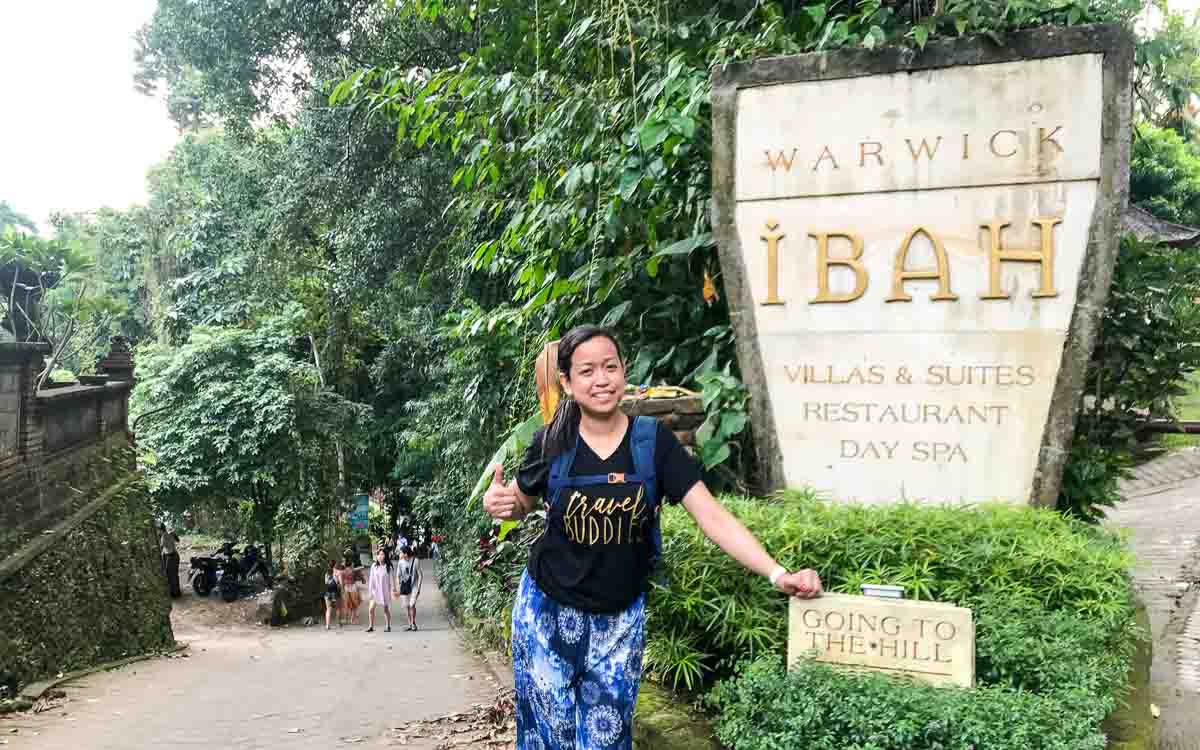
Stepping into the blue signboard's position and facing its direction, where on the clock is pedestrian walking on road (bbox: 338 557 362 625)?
The pedestrian walking on road is roughly at 12 o'clock from the blue signboard.

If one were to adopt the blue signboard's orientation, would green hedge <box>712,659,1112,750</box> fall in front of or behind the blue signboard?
in front

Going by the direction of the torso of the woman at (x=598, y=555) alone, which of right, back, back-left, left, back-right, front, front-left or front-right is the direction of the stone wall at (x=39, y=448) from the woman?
back-right

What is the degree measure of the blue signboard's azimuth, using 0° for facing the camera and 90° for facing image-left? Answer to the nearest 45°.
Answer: approximately 0°

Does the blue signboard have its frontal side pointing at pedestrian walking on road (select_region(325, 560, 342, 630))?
yes

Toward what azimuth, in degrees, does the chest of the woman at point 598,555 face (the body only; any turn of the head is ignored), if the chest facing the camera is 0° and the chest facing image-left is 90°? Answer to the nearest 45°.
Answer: approximately 0°
